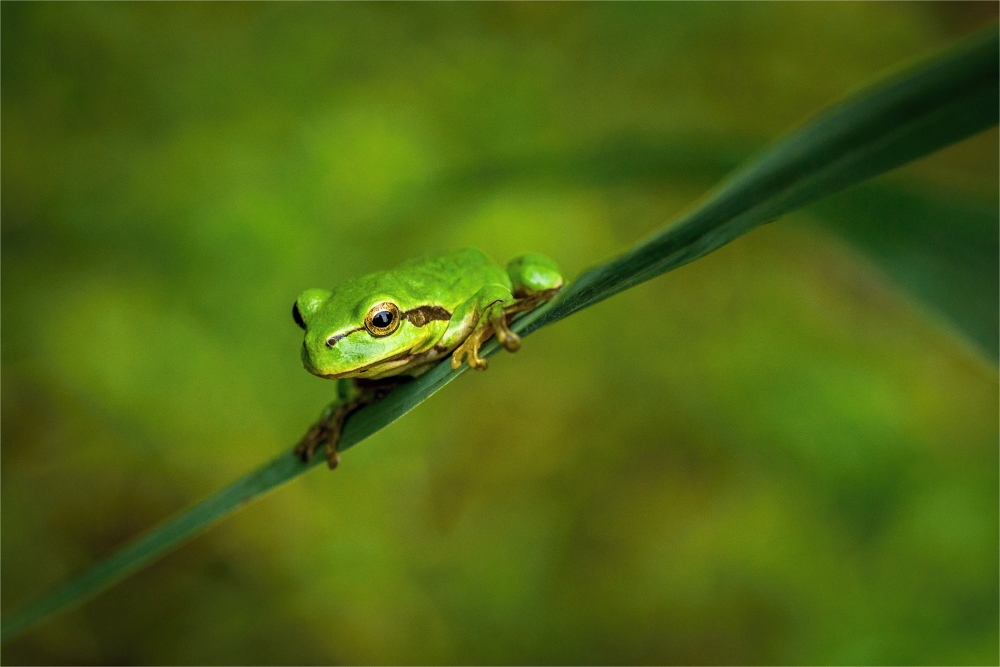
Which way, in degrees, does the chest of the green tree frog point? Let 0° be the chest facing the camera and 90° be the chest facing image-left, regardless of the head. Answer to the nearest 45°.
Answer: approximately 45°
